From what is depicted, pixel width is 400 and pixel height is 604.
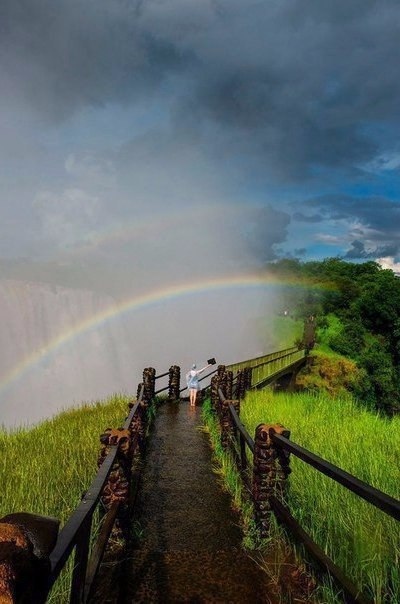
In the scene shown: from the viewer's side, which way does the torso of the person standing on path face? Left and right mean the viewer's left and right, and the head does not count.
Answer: facing away from the viewer
